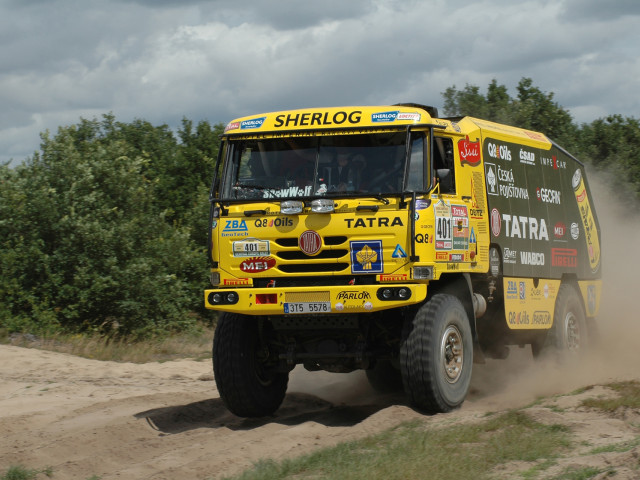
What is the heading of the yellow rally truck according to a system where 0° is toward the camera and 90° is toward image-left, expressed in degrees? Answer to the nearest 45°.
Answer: approximately 45°

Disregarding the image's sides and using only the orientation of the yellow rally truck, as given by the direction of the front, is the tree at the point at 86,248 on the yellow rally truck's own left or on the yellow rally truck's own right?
on the yellow rally truck's own right
